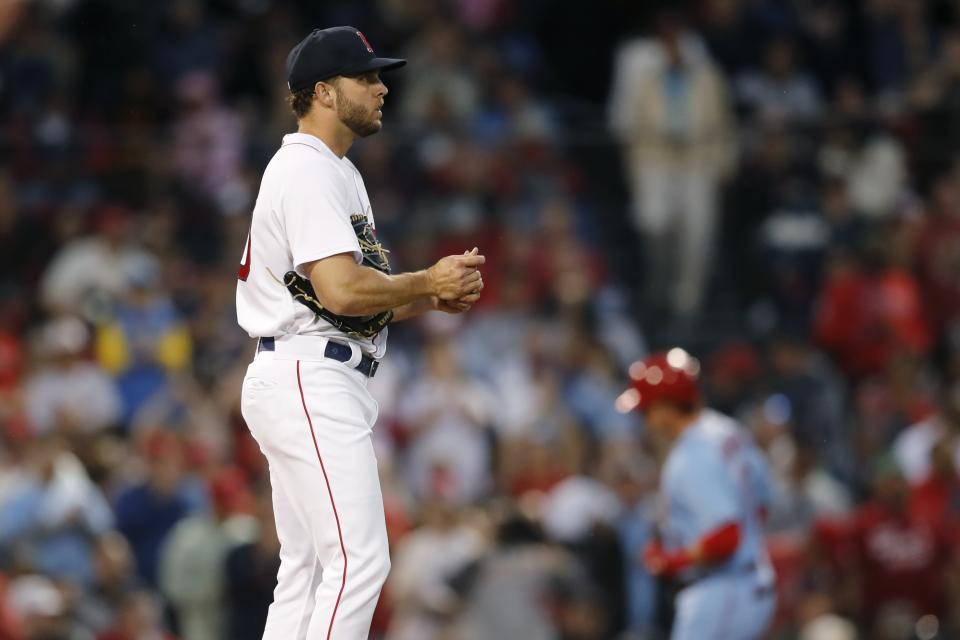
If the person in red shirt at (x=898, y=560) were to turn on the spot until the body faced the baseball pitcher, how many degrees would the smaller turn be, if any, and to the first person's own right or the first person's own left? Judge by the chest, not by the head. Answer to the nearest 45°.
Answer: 0° — they already face them

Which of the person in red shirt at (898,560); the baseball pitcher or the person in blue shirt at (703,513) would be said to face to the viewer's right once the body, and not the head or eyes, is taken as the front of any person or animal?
the baseball pitcher

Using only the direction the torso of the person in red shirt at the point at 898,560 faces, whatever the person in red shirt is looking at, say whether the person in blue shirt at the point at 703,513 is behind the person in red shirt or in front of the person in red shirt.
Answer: in front

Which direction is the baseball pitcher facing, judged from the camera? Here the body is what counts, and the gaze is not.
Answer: to the viewer's right

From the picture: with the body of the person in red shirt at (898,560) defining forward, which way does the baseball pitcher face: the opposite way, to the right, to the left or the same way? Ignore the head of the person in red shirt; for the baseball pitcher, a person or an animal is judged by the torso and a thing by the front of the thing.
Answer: to the left

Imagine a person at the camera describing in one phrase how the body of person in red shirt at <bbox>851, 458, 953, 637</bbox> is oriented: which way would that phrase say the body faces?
toward the camera

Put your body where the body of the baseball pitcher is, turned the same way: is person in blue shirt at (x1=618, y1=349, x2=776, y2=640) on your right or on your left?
on your left

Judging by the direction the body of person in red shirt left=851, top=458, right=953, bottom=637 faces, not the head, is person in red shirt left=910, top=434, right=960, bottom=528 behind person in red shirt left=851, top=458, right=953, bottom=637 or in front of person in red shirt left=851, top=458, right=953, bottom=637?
behind

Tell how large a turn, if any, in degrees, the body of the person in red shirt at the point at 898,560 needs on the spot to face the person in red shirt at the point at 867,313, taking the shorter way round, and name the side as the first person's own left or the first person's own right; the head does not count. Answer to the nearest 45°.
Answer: approximately 180°
